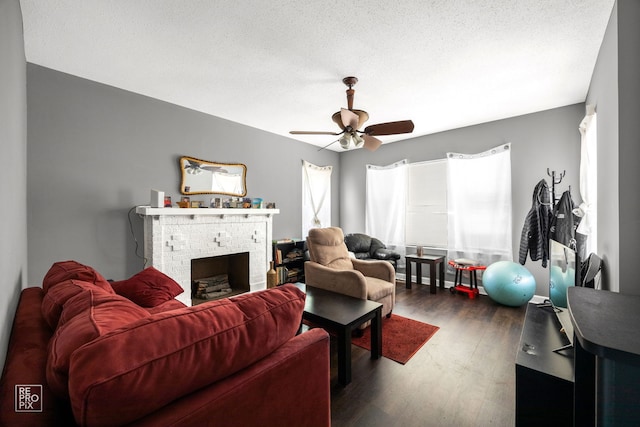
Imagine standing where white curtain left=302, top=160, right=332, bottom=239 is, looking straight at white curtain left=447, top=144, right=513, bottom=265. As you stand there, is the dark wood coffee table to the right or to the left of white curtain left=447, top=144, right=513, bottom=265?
right

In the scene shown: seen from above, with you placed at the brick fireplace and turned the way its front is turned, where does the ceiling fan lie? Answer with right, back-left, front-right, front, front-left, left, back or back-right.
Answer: front

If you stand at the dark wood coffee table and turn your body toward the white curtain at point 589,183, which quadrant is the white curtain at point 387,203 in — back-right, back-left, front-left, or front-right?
front-left

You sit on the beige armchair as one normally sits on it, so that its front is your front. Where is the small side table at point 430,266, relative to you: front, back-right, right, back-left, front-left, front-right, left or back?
left

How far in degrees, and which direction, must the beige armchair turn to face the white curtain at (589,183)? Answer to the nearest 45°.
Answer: approximately 45° to its left

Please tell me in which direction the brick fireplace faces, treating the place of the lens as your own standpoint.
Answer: facing the viewer and to the right of the viewer

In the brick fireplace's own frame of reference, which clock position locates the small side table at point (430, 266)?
The small side table is roughly at 11 o'clock from the brick fireplace.

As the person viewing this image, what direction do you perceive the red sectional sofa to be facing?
facing away from the viewer and to the right of the viewer

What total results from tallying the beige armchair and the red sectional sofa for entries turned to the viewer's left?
0

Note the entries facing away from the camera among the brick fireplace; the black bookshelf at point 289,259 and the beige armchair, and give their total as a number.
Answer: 0

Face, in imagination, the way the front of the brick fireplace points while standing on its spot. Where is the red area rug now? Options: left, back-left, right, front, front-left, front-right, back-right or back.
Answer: front

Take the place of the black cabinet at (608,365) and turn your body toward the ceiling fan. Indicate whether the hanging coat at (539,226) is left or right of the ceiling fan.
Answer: right
